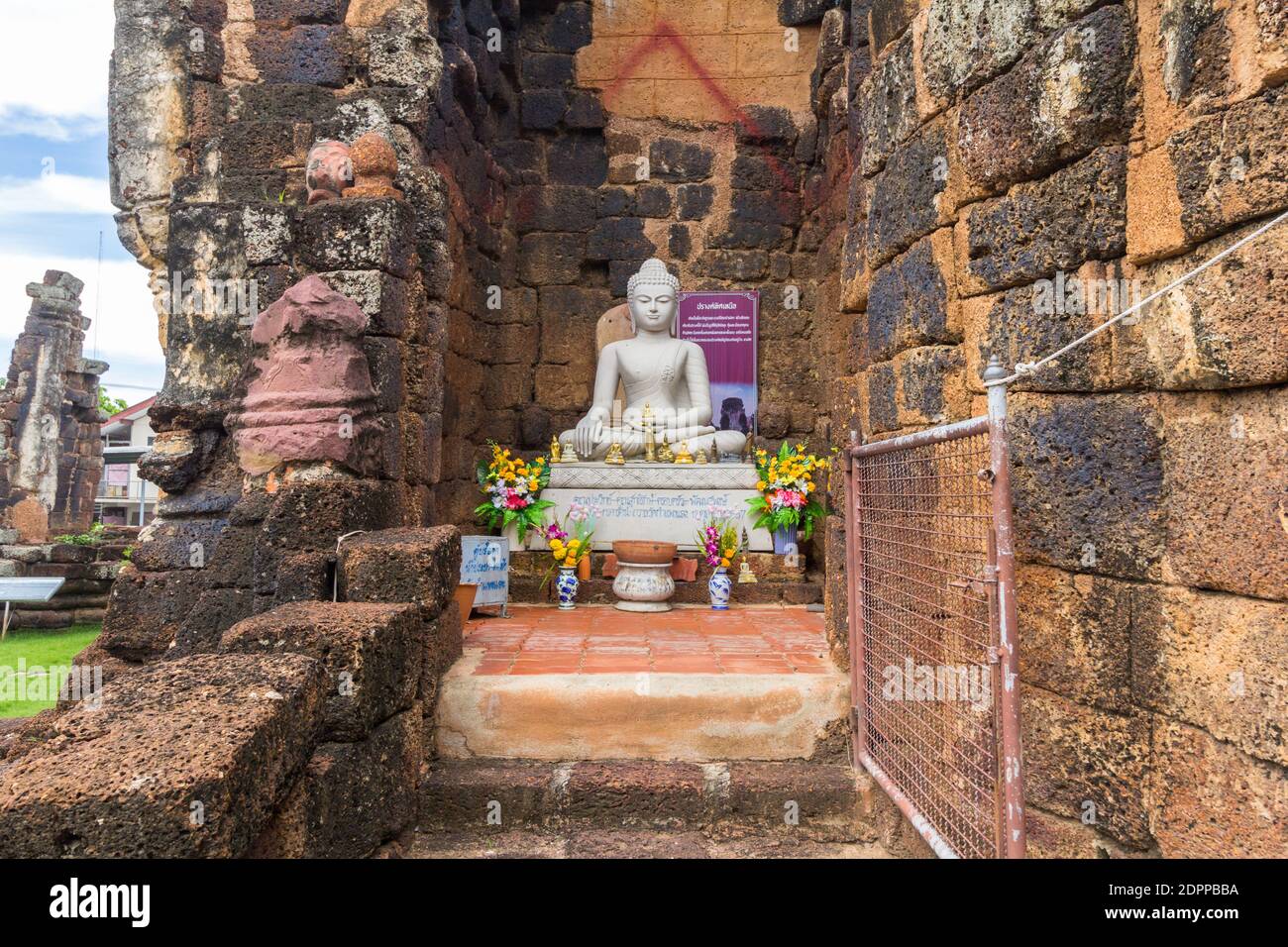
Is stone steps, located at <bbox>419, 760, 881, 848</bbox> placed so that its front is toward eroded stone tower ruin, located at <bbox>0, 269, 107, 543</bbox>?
no

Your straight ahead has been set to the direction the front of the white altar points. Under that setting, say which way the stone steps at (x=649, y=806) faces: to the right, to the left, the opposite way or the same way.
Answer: the same way

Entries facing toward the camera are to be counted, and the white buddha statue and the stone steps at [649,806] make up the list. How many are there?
2

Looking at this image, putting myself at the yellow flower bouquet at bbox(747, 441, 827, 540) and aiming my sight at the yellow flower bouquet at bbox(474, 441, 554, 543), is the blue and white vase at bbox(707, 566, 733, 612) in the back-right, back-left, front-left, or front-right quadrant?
front-left

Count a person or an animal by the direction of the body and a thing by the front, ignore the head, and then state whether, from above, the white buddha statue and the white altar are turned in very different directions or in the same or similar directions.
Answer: same or similar directions

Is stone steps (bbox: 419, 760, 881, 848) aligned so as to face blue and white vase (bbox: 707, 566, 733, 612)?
no

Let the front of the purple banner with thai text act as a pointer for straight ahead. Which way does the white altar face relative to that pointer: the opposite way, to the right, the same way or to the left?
the same way

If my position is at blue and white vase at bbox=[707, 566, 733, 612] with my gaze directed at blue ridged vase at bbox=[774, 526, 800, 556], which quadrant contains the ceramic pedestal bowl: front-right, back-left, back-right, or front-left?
back-left

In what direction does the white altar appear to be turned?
toward the camera

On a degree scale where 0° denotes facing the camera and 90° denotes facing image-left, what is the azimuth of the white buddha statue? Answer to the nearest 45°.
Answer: approximately 0°

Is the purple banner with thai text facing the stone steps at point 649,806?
yes

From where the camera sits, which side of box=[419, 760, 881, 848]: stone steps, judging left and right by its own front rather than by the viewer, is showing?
front

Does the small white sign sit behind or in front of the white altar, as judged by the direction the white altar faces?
in front

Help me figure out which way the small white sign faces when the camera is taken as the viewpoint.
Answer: facing the viewer

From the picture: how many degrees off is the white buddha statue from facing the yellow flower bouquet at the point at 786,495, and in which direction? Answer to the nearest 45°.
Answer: approximately 45° to its left
